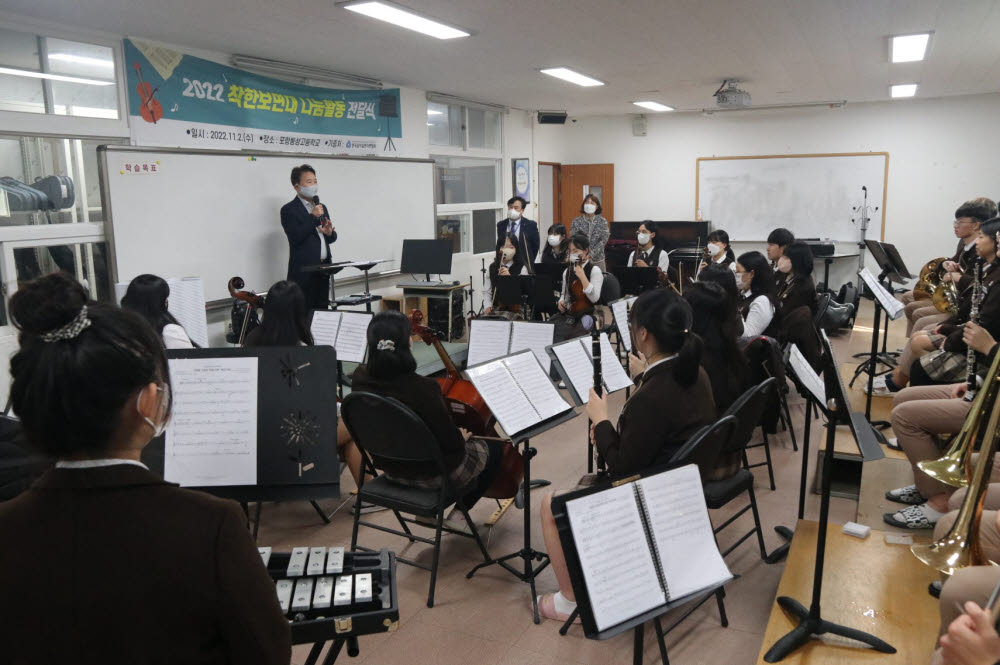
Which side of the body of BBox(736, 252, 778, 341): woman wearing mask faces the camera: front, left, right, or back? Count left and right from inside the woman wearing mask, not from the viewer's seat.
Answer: left

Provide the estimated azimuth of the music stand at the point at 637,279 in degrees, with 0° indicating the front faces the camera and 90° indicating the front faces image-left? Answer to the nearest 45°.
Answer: approximately 180°

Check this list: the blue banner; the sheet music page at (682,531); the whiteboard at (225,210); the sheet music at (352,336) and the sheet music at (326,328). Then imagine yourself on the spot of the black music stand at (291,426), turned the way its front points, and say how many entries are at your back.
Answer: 4

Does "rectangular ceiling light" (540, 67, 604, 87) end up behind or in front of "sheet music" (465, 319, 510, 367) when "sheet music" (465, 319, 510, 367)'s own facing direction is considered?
behind

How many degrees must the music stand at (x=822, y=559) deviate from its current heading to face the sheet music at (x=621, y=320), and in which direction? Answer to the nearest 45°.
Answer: approximately 135° to its left

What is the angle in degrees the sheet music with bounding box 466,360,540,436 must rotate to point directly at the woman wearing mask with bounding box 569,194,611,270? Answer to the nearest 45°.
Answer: approximately 135° to its left

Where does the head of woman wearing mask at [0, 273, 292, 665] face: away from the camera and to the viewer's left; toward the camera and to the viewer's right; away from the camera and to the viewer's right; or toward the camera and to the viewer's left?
away from the camera and to the viewer's right

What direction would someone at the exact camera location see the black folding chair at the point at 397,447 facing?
facing away from the viewer and to the right of the viewer

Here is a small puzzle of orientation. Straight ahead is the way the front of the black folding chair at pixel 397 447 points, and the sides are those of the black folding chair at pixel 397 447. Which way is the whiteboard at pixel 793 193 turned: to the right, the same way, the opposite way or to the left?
the opposite way
